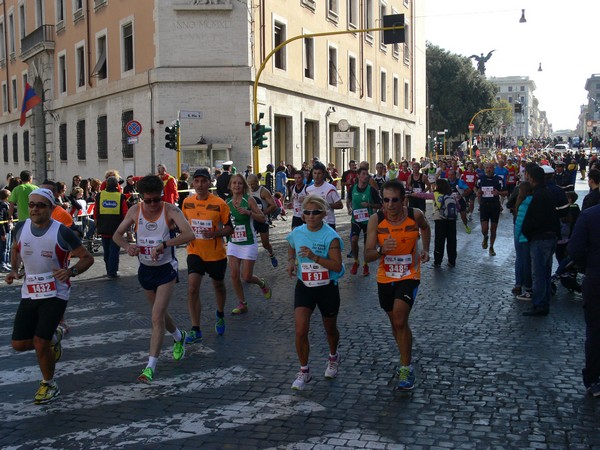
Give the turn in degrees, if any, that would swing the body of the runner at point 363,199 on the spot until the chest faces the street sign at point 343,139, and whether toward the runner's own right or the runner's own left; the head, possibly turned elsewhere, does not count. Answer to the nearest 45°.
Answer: approximately 180°

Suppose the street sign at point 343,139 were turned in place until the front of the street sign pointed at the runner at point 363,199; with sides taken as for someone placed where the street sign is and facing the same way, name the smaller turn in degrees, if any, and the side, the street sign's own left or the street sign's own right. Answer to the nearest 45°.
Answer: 0° — it already faces them

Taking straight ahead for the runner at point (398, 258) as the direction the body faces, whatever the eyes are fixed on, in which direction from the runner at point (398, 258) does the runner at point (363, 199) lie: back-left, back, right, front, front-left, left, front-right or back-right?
back

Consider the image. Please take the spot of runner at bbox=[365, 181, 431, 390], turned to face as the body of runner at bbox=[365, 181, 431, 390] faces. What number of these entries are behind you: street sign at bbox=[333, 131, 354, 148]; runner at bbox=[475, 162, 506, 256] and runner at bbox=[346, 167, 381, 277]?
3

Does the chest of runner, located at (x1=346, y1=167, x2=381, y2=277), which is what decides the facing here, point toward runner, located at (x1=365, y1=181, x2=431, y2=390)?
yes

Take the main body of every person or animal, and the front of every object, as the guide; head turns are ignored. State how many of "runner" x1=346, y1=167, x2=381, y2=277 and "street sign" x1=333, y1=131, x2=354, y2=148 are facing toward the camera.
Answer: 2

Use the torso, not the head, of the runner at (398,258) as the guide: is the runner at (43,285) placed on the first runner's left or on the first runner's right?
on the first runner's right

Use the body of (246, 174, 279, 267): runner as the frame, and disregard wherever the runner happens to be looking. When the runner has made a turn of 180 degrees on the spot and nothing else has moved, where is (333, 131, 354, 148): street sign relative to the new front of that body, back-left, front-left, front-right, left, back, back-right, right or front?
front-left

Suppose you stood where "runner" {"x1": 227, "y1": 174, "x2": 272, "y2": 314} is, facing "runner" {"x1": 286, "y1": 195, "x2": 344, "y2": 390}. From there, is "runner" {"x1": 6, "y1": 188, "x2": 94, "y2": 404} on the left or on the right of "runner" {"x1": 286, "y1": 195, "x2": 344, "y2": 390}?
right

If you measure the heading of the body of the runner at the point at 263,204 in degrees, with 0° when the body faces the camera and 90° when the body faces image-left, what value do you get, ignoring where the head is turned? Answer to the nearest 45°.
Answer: approximately 45°

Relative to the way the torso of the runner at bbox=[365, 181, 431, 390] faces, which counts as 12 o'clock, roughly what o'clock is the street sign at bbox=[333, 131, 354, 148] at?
The street sign is roughly at 6 o'clock from the runner.

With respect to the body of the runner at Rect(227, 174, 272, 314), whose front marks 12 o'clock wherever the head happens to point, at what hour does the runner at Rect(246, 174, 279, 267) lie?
the runner at Rect(246, 174, 279, 267) is roughly at 5 o'clock from the runner at Rect(227, 174, 272, 314).
